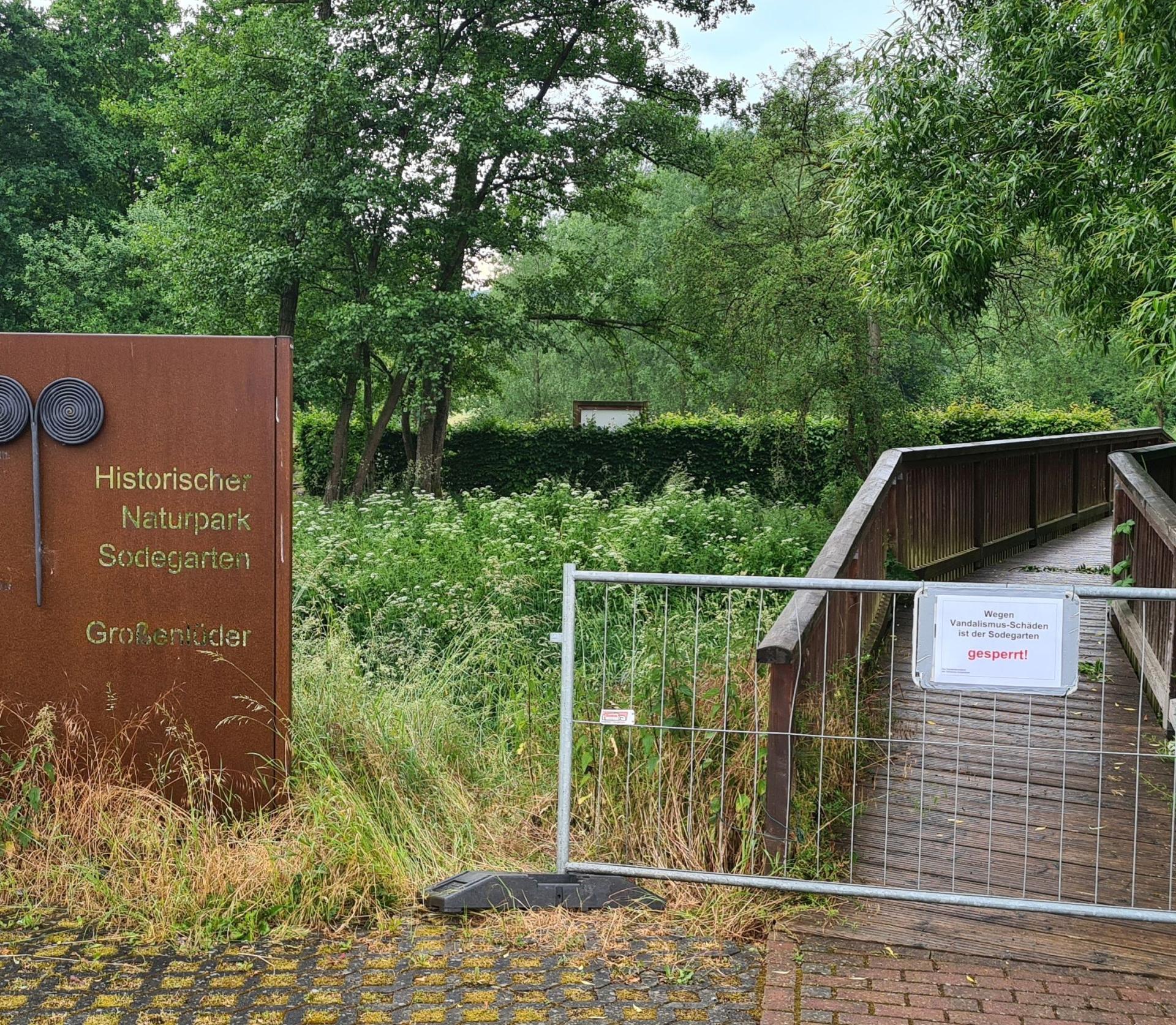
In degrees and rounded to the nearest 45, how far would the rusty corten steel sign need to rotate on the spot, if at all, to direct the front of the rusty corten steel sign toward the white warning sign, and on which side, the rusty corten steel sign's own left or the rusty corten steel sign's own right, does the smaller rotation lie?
approximately 45° to the rusty corten steel sign's own left

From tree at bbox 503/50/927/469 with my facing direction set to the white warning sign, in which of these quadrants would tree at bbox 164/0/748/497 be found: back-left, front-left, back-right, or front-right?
front-right

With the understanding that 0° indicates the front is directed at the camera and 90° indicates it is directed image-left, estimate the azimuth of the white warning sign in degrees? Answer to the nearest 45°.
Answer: approximately 0°

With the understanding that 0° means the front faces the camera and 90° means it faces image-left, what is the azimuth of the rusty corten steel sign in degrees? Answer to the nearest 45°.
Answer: approximately 0°

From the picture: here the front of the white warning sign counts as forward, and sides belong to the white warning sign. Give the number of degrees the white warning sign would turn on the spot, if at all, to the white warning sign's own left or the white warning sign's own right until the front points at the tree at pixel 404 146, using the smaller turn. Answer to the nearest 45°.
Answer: approximately 135° to the white warning sign's own right

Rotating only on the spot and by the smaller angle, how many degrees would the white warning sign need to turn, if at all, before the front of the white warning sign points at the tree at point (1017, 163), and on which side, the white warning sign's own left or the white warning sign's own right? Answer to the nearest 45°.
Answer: approximately 180°

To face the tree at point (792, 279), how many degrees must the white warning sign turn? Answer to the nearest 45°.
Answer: approximately 180°

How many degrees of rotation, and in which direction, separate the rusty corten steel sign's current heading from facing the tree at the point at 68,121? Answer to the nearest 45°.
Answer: approximately 180°

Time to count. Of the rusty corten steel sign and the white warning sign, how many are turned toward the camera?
2

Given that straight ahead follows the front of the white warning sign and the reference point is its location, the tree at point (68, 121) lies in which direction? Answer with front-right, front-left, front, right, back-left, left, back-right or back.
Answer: back-right

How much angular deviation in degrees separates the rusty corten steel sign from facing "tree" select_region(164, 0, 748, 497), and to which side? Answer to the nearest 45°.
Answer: approximately 180°

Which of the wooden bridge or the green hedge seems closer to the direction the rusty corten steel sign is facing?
the wooden bridge

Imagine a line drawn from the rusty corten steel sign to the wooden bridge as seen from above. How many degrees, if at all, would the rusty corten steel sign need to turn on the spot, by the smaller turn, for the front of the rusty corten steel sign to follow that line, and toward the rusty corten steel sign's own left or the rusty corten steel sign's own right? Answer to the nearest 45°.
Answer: approximately 90° to the rusty corten steel sign's own left
